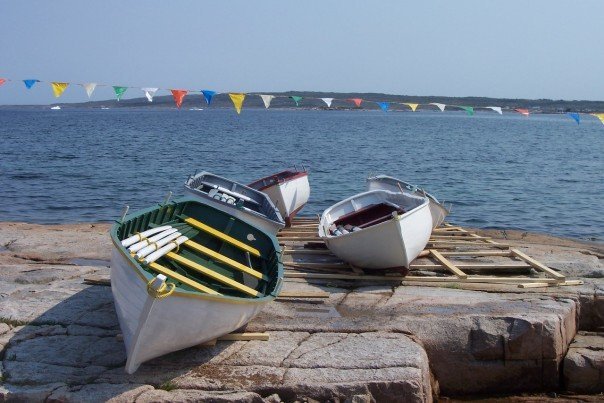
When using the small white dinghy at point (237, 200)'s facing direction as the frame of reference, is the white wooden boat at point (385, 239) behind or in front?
in front

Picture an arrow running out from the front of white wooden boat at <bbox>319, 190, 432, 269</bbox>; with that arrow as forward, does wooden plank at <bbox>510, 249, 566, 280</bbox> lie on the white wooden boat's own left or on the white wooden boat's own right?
on the white wooden boat's own left

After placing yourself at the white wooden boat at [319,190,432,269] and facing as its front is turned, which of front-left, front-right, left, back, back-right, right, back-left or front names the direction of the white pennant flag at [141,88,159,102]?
back

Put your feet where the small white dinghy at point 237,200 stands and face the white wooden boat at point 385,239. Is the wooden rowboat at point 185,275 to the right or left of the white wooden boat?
right
